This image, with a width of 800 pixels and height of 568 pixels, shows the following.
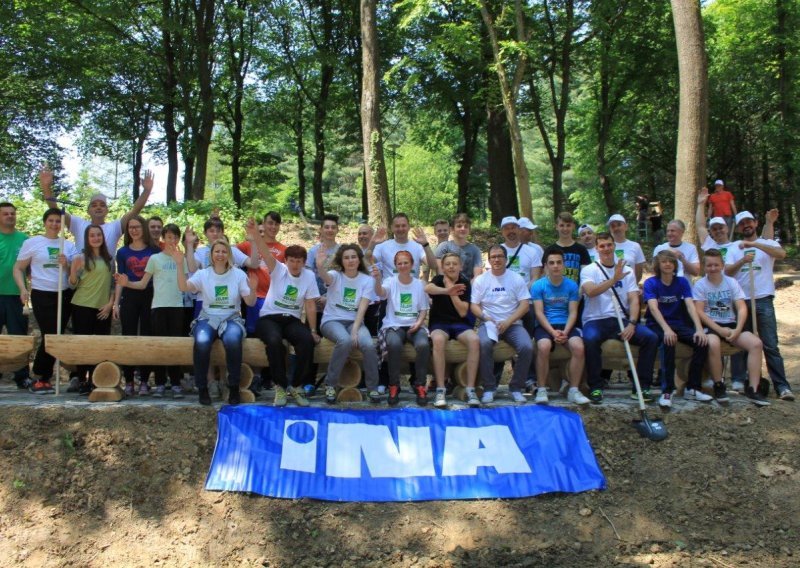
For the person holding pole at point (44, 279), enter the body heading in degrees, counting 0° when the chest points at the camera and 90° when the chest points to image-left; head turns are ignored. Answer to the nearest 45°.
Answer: approximately 0°

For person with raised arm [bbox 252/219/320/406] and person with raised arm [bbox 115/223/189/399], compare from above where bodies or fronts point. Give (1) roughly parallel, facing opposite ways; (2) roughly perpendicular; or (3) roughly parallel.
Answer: roughly parallel

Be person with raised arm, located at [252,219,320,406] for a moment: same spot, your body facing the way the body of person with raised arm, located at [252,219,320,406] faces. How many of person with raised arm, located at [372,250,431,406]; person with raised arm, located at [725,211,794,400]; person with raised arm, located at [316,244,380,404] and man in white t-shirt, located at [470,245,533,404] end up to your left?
4

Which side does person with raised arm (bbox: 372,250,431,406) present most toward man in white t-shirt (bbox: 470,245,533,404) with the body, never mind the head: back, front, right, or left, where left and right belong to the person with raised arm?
left

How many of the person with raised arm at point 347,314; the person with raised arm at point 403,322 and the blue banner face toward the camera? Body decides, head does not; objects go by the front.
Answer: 3

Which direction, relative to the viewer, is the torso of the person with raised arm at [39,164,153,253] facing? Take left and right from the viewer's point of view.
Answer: facing the viewer

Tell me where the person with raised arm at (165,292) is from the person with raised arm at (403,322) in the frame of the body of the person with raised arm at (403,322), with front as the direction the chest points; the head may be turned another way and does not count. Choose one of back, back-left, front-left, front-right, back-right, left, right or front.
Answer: right

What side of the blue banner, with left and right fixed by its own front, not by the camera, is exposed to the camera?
front

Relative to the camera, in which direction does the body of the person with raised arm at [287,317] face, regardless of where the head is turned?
toward the camera

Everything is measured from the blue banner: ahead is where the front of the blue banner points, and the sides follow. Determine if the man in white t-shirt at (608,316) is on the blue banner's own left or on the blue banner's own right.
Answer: on the blue banner's own left

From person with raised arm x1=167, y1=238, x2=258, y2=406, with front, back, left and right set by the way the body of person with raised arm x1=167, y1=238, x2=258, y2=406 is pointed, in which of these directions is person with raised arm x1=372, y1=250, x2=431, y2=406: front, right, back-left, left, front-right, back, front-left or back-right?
left

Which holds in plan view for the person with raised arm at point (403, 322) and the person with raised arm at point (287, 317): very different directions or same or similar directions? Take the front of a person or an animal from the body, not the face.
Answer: same or similar directions

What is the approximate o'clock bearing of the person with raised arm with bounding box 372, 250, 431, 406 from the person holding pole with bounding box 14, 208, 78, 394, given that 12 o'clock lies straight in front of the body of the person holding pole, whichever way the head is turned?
The person with raised arm is roughly at 10 o'clock from the person holding pole.
